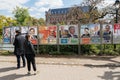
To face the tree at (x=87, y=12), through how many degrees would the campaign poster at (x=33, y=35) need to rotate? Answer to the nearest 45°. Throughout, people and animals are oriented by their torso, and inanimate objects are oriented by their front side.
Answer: approximately 135° to its left

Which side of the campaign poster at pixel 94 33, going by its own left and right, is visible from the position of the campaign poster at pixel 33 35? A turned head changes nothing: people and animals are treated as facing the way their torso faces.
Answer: right

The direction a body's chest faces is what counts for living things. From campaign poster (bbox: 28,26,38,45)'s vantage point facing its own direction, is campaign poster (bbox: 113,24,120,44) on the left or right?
on its left

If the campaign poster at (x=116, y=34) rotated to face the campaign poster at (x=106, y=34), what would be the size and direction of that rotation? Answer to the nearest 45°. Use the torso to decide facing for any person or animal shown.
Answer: approximately 90° to its right

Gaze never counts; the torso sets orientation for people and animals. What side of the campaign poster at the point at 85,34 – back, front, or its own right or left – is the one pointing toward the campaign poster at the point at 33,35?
right

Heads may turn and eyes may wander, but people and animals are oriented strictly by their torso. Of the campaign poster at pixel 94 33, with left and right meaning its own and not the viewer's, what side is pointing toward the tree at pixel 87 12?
back

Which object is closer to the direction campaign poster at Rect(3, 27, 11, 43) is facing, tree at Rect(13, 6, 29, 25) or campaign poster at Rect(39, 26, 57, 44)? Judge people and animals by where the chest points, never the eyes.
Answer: the campaign poster
